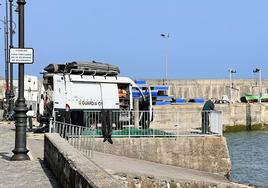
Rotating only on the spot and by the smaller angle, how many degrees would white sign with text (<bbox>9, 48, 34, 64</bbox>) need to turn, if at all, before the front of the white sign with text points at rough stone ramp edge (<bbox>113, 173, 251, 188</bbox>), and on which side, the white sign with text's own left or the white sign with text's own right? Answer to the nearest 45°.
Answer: approximately 90° to the white sign with text's own left

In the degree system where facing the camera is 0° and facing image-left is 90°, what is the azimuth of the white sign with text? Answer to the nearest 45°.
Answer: approximately 0°

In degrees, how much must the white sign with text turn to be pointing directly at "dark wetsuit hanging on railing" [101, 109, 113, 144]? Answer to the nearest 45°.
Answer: approximately 135° to its left

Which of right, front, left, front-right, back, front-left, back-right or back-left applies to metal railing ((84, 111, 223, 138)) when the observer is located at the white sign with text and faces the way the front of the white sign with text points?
back-left

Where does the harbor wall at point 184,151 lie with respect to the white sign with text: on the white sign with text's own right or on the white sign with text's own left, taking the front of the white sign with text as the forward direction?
on the white sign with text's own left

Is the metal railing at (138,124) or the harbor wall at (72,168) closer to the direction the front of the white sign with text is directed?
the harbor wall

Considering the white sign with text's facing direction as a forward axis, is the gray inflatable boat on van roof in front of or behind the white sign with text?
behind
